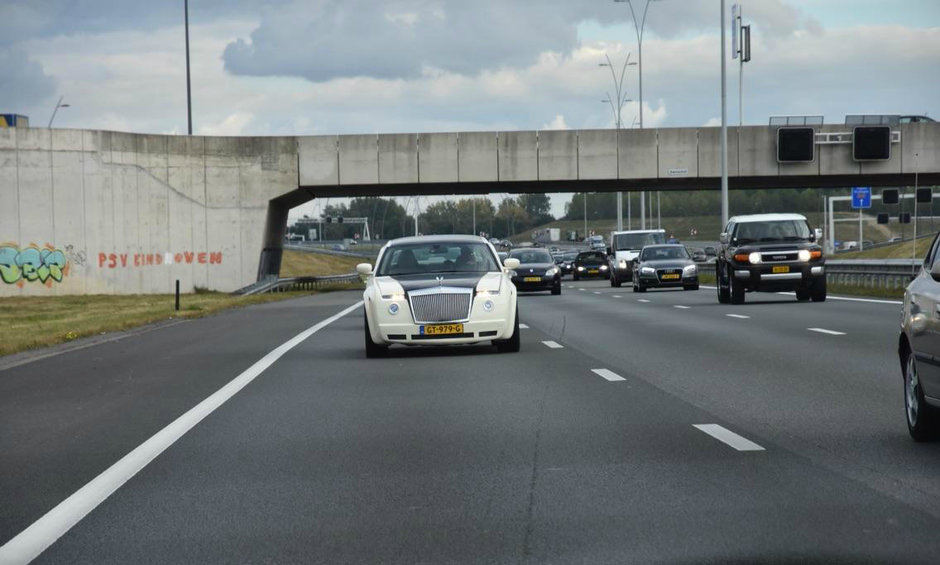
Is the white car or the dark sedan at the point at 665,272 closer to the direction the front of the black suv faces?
the white car

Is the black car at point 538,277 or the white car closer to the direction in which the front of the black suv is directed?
the white car

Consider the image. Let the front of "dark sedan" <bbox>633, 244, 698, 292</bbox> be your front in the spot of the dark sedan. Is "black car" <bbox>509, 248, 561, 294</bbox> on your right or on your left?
on your right

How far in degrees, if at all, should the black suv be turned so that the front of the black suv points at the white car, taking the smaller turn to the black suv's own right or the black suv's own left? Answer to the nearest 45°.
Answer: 0° — it already faces it

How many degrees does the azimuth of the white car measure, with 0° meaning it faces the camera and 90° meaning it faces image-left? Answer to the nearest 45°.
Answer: approximately 0°

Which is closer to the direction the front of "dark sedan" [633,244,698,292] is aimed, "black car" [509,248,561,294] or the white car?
the white car

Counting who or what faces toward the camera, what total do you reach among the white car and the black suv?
2

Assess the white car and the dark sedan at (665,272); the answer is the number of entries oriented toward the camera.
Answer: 2

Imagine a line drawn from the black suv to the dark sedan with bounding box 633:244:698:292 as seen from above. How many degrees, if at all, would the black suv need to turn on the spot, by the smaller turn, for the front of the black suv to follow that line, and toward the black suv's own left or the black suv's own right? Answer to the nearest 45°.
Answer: approximately 180°

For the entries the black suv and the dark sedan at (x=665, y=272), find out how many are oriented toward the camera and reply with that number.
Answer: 2

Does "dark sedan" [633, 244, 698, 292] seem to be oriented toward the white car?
yes
